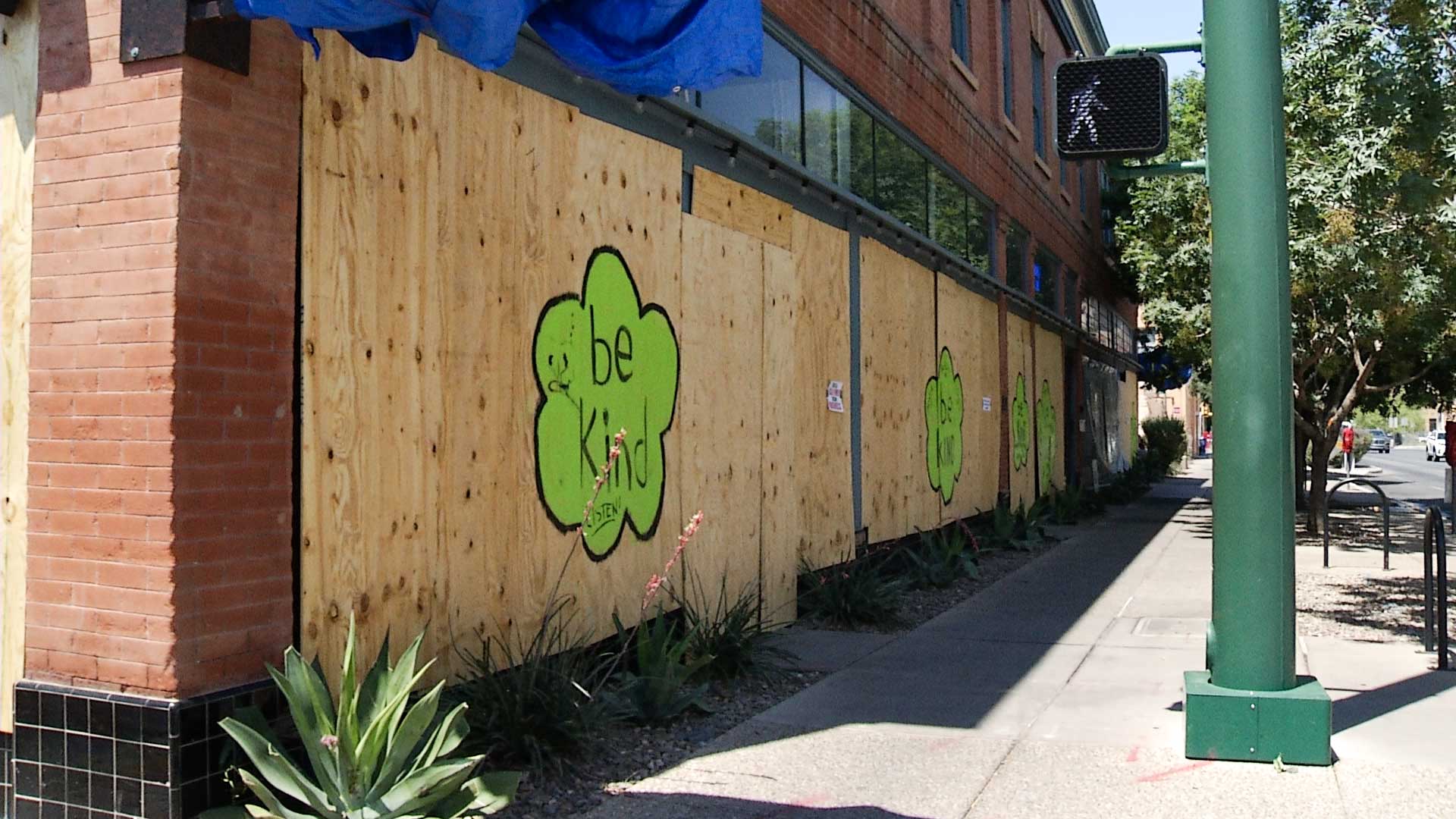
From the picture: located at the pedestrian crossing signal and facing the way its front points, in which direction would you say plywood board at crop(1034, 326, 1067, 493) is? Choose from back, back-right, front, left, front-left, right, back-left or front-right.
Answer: back

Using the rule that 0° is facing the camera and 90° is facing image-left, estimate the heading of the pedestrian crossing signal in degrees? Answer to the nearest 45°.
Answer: approximately 0°

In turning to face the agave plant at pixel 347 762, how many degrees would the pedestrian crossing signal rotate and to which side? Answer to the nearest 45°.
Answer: approximately 45° to its right

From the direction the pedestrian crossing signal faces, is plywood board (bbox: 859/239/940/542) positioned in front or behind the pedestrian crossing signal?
behind

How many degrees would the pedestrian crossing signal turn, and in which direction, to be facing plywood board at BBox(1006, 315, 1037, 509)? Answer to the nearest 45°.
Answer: approximately 180°

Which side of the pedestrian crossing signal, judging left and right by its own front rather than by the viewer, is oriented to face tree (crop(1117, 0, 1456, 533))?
back

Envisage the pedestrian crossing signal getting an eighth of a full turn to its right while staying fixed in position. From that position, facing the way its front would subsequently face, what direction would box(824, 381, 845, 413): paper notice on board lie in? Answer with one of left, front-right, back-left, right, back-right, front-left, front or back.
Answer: right

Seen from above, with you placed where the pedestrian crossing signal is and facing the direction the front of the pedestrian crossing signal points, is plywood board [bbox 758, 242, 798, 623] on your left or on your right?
on your right

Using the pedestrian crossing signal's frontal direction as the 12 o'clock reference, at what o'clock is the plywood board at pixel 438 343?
The plywood board is roughly at 2 o'clock from the pedestrian crossing signal.

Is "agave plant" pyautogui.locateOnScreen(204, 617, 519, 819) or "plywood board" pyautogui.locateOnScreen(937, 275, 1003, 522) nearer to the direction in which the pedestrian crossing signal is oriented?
the agave plant

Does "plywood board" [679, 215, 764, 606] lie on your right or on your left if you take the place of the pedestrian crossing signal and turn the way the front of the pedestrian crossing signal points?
on your right

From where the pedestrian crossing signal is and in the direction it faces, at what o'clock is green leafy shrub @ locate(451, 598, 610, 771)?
The green leafy shrub is roughly at 2 o'clock from the pedestrian crossing signal.
